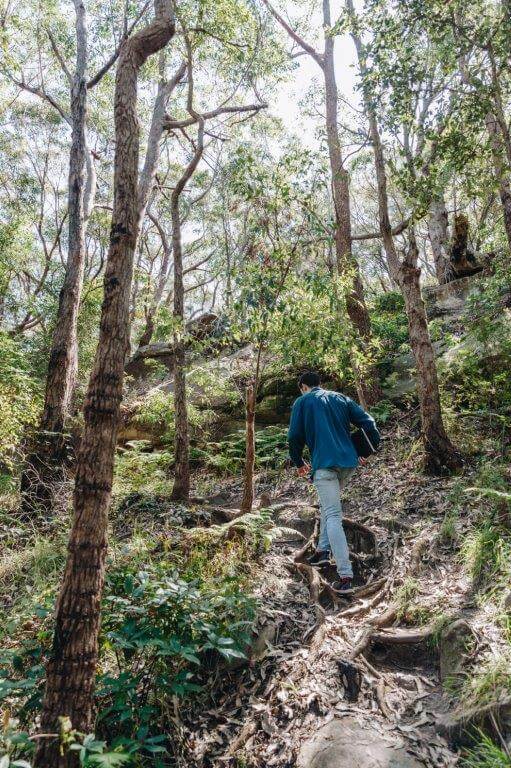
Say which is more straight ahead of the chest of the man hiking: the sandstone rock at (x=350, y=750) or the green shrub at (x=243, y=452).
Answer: the green shrub

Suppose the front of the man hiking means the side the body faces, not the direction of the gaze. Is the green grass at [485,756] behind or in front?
behind

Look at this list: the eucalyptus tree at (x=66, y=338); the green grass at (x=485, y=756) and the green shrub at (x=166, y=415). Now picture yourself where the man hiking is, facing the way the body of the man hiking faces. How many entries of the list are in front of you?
2

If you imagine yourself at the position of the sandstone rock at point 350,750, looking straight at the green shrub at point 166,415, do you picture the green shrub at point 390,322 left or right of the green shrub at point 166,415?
right

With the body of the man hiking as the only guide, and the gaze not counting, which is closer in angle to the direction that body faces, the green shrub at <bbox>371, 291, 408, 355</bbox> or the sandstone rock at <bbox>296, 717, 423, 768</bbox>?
the green shrub

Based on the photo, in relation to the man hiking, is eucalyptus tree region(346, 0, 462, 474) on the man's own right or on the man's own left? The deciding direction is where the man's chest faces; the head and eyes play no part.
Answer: on the man's own right

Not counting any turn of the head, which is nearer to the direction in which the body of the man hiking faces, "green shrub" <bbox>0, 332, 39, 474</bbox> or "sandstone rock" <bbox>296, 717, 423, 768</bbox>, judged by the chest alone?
the green shrub

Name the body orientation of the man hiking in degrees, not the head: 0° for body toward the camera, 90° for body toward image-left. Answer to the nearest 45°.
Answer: approximately 135°

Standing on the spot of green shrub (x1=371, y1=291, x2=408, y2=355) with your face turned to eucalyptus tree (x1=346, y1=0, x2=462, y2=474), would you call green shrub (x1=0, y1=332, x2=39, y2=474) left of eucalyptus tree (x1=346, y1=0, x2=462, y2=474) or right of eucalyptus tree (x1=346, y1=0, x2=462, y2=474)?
right
